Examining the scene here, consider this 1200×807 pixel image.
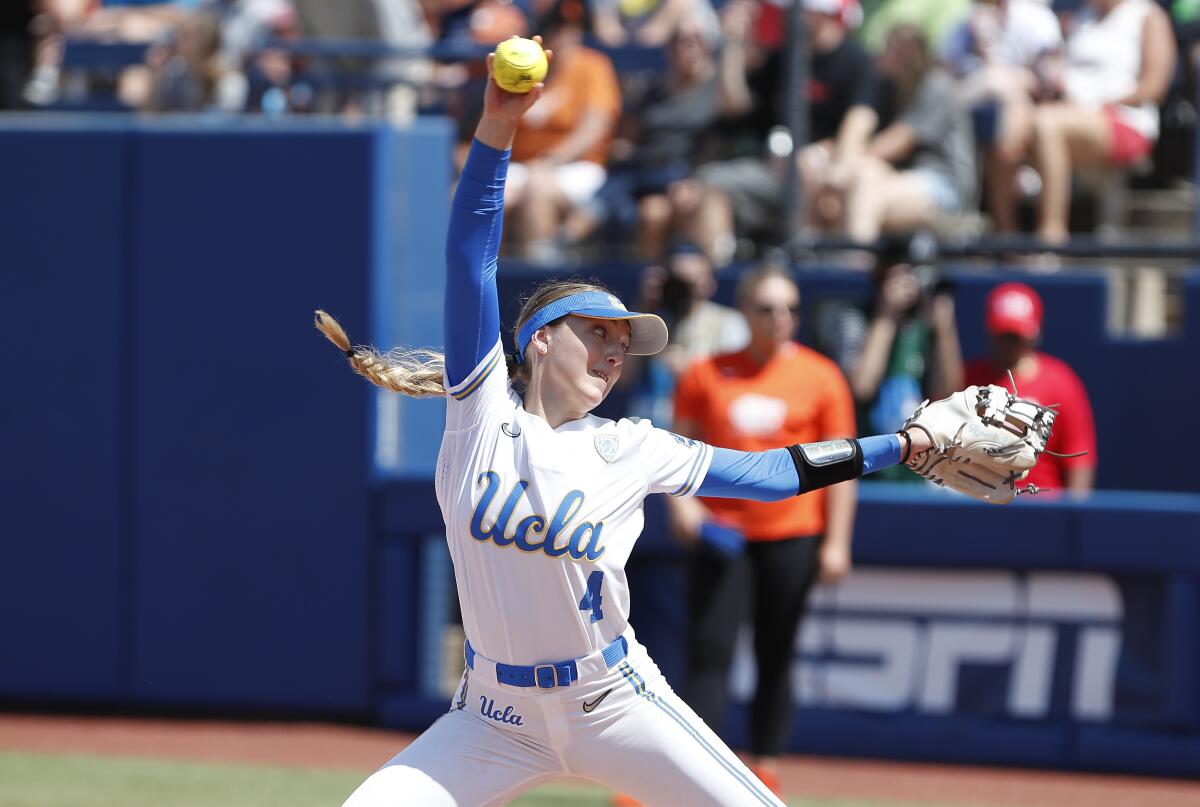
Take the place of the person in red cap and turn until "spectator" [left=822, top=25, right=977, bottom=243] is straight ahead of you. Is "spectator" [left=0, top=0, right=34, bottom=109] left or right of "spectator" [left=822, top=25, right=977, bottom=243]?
left

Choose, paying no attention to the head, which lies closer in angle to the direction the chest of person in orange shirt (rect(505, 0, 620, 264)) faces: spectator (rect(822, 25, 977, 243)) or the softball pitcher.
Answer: the softball pitcher

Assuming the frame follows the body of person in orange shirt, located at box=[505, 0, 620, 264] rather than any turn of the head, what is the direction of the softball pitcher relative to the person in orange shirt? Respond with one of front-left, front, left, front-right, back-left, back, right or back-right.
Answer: front-left

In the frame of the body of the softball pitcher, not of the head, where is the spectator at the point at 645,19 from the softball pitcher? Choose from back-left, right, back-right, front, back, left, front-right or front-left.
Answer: back

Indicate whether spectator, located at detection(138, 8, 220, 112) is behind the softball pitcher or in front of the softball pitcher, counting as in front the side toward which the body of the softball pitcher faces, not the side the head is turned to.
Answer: behind

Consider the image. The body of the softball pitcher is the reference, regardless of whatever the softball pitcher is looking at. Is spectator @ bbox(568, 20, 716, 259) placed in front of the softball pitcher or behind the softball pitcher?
behind

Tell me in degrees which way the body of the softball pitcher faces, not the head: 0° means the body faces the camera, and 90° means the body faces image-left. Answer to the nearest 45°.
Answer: approximately 0°

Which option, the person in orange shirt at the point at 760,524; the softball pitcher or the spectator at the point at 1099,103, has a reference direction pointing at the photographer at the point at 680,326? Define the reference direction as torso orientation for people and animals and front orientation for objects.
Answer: the spectator at the point at 1099,103

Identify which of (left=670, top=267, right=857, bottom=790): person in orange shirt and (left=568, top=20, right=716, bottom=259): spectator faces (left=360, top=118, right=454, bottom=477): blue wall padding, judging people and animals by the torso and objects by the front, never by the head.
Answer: the spectator

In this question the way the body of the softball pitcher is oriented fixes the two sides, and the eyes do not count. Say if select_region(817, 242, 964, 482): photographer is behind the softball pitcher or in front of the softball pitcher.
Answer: behind

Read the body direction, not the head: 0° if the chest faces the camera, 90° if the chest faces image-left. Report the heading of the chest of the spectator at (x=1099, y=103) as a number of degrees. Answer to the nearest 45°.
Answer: approximately 45°

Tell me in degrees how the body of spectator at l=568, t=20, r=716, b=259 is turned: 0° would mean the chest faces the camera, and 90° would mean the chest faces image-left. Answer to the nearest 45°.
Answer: approximately 45°

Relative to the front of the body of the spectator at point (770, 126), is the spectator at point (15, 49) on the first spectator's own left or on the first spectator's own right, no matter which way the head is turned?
on the first spectator's own right

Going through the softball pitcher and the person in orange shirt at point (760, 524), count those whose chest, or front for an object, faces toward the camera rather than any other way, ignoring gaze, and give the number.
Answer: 2
